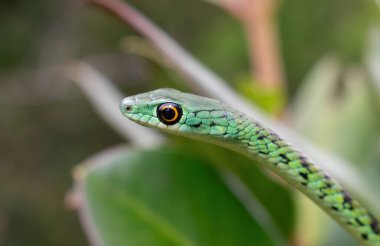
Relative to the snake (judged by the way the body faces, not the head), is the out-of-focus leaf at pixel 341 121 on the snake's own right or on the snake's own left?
on the snake's own right

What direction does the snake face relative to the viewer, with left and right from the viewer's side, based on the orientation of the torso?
facing to the left of the viewer

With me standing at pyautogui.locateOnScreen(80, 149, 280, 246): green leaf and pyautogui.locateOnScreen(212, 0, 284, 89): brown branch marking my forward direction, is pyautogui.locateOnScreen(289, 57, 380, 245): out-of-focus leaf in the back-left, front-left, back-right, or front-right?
front-right
